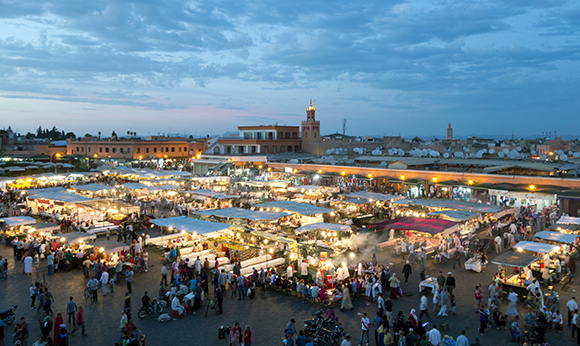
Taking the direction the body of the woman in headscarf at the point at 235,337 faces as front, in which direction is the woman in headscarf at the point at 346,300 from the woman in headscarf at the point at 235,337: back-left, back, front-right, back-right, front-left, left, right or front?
front-right

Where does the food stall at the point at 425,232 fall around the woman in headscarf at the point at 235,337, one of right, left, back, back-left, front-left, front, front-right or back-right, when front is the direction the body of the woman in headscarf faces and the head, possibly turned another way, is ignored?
front-right

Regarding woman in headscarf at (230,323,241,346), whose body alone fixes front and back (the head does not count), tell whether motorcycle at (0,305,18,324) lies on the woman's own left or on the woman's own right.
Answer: on the woman's own left

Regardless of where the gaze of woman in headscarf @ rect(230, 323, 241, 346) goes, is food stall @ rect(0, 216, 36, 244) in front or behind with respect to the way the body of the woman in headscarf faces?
in front

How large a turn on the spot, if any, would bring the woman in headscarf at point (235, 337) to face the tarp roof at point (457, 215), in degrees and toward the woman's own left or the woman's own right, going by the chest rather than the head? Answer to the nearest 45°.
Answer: approximately 45° to the woman's own right

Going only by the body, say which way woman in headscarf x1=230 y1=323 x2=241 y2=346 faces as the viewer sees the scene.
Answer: away from the camera

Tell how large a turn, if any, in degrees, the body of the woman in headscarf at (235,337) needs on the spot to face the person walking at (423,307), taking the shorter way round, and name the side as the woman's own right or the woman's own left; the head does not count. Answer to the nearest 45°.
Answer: approximately 90° to the woman's own right

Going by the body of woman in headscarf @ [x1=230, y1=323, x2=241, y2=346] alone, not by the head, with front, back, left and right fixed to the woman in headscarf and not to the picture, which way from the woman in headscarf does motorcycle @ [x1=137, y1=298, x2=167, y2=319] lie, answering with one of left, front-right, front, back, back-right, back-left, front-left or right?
front-left

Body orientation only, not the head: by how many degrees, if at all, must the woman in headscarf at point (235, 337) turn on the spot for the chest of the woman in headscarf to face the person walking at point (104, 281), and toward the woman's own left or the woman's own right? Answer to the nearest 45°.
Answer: approximately 45° to the woman's own left

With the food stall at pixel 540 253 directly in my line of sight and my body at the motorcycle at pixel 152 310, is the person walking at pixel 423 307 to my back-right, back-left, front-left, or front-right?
front-right

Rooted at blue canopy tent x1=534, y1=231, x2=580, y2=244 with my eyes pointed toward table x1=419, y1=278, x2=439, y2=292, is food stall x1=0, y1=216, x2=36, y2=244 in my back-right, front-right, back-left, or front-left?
front-right

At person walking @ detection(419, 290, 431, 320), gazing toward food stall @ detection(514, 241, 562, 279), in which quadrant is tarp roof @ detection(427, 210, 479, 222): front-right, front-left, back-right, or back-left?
front-left

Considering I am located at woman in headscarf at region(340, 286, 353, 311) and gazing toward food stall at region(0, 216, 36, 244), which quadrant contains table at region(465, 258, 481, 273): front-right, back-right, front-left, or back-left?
back-right
